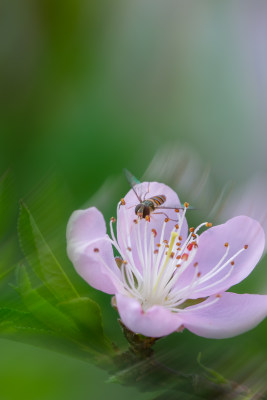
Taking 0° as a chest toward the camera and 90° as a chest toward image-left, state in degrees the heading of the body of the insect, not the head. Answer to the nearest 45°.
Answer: approximately 45°
